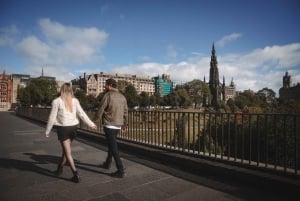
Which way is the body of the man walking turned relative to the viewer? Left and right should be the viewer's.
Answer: facing away from the viewer and to the left of the viewer

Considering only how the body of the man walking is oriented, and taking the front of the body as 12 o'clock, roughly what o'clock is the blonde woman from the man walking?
The blonde woman is roughly at 10 o'clock from the man walking.

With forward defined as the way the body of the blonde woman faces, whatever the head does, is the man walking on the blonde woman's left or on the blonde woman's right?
on the blonde woman's right

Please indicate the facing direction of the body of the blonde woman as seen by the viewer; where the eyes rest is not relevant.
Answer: away from the camera
